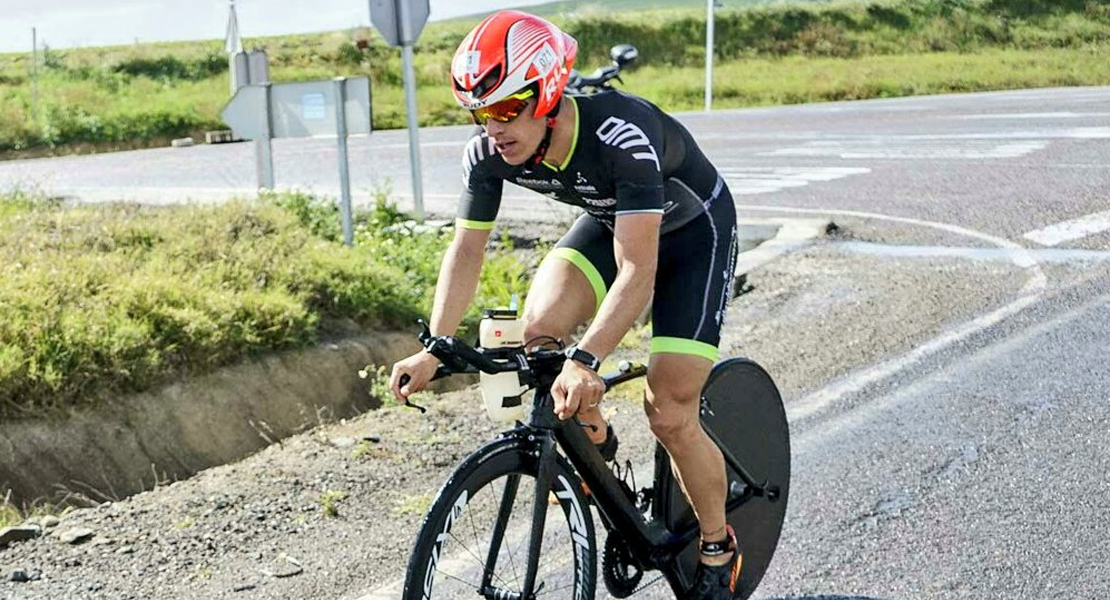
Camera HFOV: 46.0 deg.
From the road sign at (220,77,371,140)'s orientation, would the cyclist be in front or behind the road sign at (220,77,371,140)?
behind

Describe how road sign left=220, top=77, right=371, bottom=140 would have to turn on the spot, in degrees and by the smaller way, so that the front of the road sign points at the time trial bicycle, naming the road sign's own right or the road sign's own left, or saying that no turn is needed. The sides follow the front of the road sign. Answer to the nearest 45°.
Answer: approximately 180°

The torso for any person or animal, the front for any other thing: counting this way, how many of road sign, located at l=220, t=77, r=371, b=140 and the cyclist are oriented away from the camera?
1

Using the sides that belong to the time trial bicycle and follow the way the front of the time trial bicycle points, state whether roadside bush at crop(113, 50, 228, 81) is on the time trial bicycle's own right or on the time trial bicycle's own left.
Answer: on the time trial bicycle's own right

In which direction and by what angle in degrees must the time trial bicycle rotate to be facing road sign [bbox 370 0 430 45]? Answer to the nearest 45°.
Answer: approximately 135° to its right

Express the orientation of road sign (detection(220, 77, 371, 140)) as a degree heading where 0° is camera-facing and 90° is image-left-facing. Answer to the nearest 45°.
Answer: approximately 180°

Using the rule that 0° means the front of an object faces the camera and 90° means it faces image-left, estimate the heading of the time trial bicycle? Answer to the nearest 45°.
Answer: approximately 45°

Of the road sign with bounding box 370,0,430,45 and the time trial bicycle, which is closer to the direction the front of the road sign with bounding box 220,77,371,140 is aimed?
the road sign

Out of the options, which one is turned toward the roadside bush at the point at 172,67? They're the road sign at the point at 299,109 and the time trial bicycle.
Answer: the road sign

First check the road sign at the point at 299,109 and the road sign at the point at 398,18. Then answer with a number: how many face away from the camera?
2

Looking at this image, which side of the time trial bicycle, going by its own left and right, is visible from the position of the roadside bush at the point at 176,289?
right

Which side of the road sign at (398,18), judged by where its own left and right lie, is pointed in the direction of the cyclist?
back

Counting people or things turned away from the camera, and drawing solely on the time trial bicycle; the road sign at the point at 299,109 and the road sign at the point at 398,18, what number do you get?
2

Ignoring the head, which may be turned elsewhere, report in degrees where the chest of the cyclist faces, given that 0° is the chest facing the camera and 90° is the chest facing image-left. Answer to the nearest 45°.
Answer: approximately 45°

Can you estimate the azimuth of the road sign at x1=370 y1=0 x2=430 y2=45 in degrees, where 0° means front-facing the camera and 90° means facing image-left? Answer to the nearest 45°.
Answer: approximately 180°
